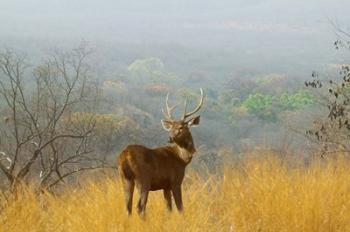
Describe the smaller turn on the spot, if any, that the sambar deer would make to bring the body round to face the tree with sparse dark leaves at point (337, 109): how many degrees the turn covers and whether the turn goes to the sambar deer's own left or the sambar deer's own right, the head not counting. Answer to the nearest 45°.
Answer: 0° — it already faces it
